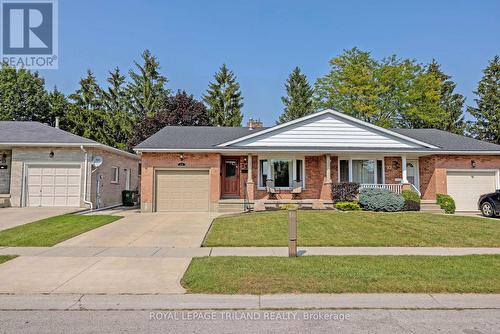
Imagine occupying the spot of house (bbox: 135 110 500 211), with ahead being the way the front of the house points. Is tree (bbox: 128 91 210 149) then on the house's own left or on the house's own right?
on the house's own right

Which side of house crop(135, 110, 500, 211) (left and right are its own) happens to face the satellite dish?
right

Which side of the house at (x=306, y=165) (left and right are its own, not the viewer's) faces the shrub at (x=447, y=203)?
left

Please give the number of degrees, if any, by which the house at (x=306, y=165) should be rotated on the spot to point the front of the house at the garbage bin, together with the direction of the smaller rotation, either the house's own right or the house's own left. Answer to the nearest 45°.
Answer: approximately 90° to the house's own right

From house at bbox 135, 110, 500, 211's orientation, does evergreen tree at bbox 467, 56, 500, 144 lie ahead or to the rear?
to the rear

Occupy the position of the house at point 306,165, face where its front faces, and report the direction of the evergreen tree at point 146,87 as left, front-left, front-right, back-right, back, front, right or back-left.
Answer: back-right

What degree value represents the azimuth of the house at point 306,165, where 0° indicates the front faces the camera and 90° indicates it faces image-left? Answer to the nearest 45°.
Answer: approximately 0°

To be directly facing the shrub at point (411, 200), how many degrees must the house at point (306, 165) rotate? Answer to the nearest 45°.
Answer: approximately 90° to its left

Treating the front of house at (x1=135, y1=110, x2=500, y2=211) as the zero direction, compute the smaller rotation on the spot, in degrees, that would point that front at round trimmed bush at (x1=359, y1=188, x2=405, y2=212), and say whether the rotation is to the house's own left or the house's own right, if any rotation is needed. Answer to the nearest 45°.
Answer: approximately 90° to the house's own left

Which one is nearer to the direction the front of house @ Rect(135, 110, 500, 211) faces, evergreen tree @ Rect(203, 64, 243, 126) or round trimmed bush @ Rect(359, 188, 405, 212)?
the round trimmed bush

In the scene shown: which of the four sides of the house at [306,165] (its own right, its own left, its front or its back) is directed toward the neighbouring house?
right

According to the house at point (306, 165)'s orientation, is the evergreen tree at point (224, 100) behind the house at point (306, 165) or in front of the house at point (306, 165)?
behind

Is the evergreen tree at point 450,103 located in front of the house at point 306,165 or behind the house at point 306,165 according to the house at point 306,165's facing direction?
behind

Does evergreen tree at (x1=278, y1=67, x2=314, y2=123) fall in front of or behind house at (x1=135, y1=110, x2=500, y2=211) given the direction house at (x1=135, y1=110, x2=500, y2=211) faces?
behind
